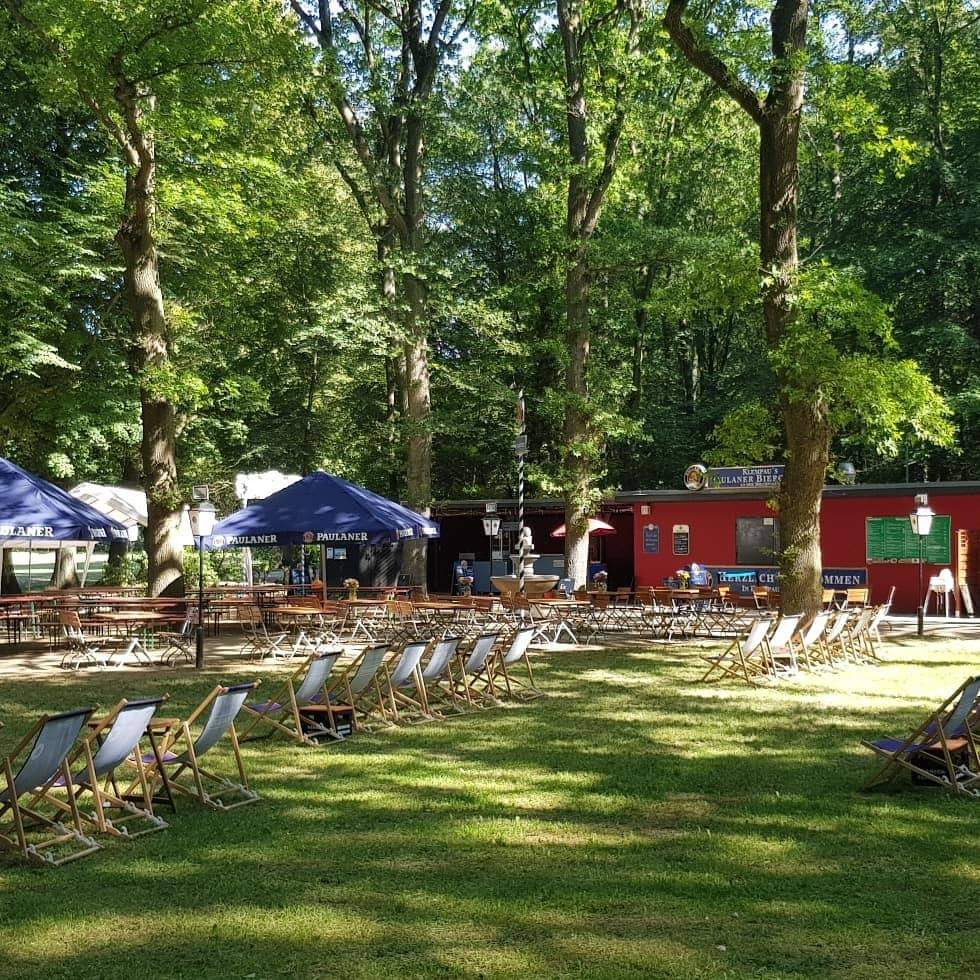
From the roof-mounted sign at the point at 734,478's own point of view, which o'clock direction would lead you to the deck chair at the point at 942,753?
The deck chair is roughly at 12 o'clock from the roof-mounted sign.

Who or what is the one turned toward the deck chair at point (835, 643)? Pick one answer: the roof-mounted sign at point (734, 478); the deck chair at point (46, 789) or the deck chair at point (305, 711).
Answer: the roof-mounted sign

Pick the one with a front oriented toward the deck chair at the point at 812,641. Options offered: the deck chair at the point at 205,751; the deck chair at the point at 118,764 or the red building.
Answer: the red building

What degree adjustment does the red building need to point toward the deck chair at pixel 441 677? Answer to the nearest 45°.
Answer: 0° — it already faces it
